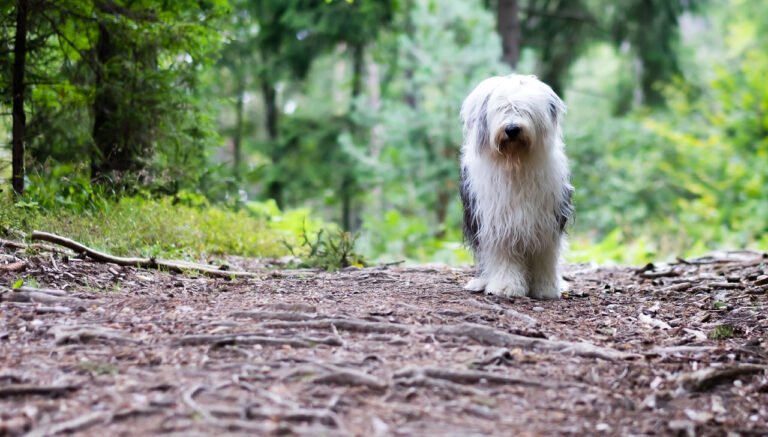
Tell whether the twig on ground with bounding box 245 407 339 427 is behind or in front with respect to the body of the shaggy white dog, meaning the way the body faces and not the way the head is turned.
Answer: in front

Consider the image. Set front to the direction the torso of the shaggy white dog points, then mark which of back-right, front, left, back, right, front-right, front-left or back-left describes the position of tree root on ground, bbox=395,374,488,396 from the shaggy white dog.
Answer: front

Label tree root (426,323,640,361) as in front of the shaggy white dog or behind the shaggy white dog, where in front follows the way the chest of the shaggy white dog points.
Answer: in front

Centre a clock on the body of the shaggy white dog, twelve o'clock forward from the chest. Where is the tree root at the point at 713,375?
The tree root is roughly at 11 o'clock from the shaggy white dog.

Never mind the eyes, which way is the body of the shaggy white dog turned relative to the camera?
toward the camera

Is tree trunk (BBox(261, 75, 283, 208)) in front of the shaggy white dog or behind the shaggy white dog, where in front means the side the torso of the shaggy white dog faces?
behind

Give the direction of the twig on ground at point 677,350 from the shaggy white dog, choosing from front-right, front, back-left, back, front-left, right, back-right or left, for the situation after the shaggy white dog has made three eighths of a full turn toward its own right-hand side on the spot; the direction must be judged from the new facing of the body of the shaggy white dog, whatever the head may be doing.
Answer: back

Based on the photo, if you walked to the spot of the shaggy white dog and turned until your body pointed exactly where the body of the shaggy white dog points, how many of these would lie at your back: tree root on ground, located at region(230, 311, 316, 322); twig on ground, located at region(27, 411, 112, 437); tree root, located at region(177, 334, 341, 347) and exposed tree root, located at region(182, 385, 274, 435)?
0

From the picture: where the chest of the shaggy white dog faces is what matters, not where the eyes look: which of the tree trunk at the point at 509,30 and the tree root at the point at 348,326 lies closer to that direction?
the tree root

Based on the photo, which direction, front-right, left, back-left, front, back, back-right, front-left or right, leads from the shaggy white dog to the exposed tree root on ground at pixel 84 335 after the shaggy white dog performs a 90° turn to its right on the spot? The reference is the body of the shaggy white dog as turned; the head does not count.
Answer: front-left

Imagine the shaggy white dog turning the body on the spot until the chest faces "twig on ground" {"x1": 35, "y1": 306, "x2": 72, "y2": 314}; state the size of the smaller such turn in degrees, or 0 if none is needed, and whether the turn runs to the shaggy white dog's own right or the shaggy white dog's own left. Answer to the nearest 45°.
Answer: approximately 45° to the shaggy white dog's own right

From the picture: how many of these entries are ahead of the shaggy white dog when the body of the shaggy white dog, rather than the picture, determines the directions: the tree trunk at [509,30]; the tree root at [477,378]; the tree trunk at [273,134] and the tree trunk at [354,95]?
1

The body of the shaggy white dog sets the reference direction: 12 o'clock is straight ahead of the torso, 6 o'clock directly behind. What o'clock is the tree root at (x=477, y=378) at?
The tree root is roughly at 12 o'clock from the shaggy white dog.

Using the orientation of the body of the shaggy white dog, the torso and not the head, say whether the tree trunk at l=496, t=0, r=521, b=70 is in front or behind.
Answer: behind

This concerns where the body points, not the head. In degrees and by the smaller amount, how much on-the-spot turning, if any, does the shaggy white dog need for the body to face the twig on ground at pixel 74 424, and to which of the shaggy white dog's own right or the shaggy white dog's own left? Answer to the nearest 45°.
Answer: approximately 45° to the shaggy white dog's own right

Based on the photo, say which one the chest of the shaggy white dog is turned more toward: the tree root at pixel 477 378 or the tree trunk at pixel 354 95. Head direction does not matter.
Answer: the tree root

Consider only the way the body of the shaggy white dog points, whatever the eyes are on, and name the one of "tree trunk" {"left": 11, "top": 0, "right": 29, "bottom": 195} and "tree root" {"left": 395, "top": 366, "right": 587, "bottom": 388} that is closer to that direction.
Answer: the tree root

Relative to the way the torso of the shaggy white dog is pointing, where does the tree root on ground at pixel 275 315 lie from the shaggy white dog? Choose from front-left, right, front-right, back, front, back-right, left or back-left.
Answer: front-right
